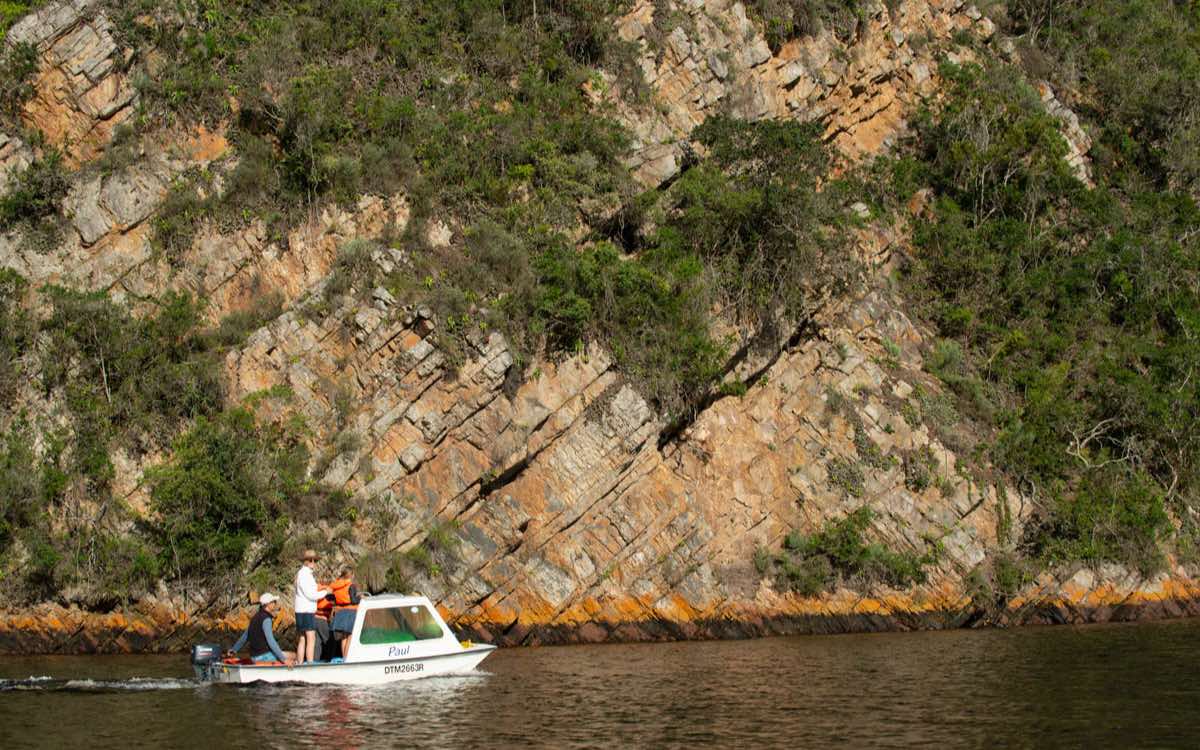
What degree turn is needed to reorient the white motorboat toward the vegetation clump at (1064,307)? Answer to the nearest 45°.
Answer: approximately 45° to its left

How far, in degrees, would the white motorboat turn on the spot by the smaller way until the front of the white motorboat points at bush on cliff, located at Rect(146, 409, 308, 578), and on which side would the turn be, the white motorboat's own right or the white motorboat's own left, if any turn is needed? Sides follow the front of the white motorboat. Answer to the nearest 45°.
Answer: approximately 90° to the white motorboat's own left

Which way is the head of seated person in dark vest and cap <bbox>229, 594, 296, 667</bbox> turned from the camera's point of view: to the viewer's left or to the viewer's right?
to the viewer's right

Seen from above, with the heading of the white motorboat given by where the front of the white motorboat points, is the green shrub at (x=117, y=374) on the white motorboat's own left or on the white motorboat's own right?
on the white motorboat's own left

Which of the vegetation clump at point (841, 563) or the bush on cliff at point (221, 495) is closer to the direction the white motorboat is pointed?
the vegetation clump

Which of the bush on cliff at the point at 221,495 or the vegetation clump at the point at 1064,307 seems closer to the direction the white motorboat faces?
the vegetation clump

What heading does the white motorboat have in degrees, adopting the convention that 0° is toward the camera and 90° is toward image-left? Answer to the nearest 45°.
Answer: approximately 270°
